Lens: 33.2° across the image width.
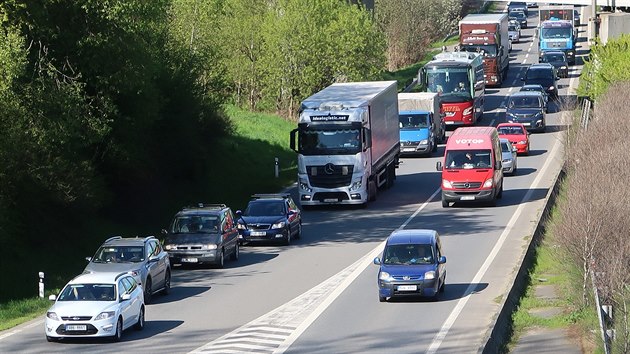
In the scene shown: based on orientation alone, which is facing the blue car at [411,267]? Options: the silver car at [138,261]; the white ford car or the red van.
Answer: the red van

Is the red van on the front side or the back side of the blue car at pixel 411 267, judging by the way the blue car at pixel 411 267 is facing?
on the back side

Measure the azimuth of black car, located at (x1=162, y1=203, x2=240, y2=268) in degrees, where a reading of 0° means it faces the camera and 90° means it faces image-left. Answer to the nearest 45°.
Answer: approximately 45°

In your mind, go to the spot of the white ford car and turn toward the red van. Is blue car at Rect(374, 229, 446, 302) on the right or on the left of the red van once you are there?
right

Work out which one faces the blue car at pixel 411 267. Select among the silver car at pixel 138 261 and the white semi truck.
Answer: the white semi truck

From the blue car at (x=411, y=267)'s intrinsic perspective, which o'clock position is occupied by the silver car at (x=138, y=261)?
The silver car is roughly at 3 o'clock from the blue car.

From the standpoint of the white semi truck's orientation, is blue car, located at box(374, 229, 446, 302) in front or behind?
in front

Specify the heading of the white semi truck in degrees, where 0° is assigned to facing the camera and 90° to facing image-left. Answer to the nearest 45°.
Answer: approximately 0°

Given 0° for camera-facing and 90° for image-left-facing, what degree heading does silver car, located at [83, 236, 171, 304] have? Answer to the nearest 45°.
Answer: approximately 45°

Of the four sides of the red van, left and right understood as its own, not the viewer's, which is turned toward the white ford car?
front

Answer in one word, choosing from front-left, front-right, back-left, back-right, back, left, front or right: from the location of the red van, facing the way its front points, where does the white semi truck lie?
right

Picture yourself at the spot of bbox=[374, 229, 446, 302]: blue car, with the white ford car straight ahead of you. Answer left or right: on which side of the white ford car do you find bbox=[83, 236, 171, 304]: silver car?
right
